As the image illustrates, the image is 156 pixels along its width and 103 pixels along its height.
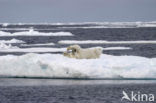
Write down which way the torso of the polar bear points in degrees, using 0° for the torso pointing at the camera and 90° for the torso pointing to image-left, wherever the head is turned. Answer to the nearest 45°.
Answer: approximately 90°
